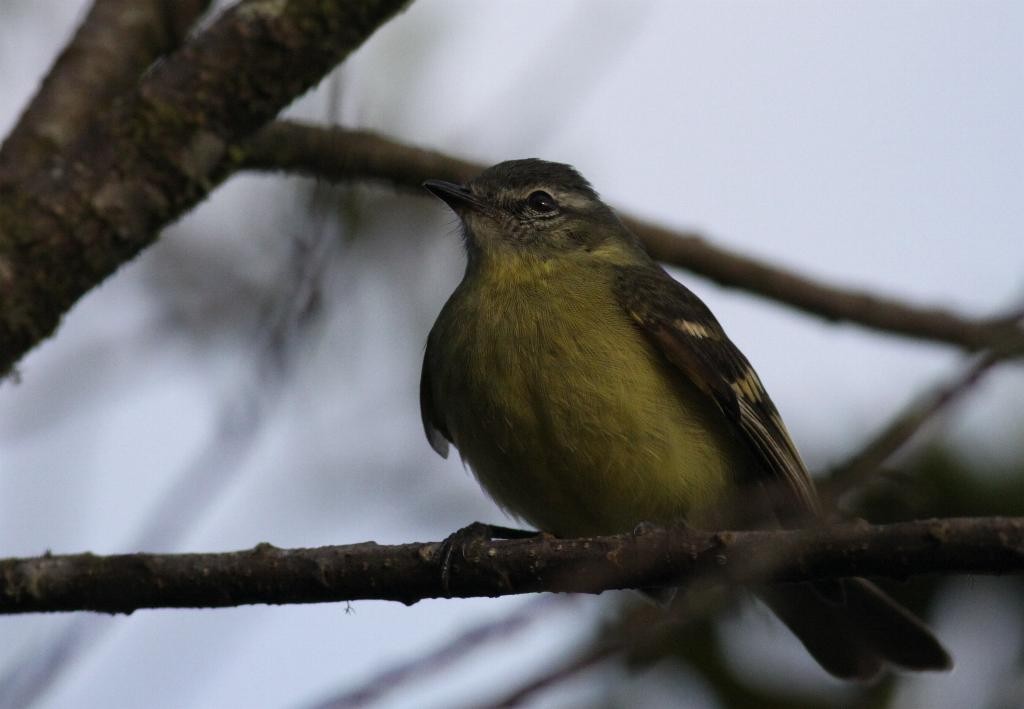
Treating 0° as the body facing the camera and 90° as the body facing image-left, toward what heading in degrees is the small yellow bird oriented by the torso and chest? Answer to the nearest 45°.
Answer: approximately 45°

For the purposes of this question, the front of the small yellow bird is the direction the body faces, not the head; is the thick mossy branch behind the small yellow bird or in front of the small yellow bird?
in front
